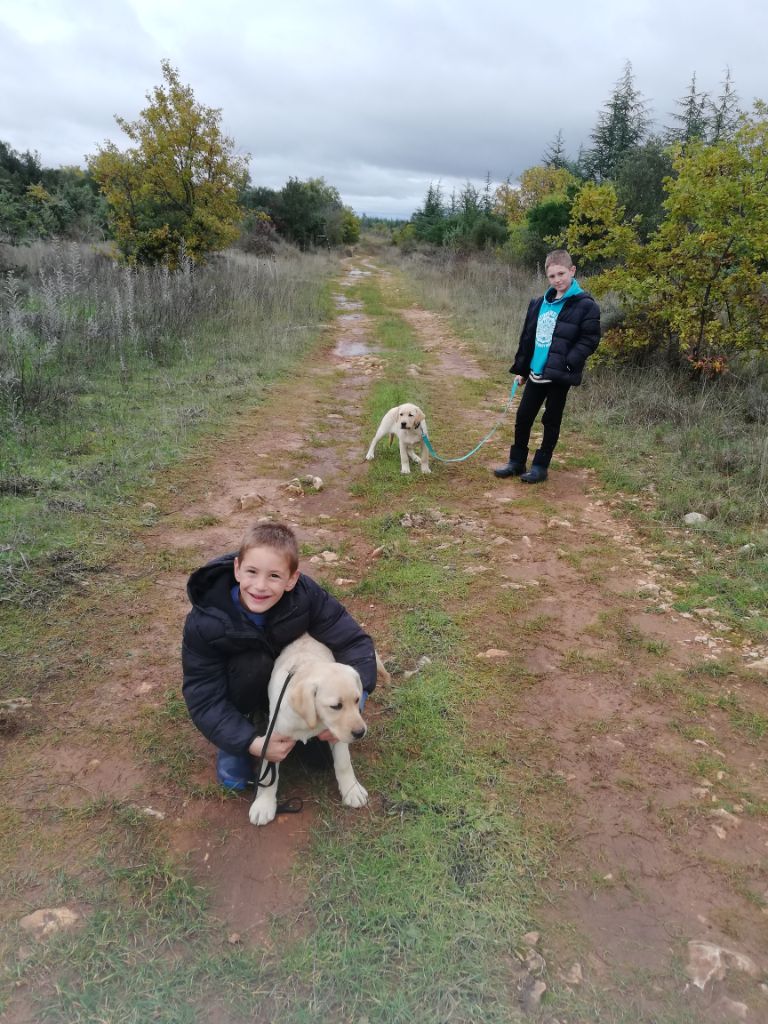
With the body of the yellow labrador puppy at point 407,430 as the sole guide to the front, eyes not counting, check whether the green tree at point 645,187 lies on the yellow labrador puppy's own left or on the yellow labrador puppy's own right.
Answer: on the yellow labrador puppy's own left

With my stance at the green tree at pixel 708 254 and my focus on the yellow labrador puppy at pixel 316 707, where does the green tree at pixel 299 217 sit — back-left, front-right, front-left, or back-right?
back-right

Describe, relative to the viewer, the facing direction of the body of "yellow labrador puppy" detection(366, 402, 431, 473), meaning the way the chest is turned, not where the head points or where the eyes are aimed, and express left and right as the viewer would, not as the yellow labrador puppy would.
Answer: facing the viewer and to the right of the viewer

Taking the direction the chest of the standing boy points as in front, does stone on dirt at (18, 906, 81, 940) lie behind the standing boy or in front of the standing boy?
in front

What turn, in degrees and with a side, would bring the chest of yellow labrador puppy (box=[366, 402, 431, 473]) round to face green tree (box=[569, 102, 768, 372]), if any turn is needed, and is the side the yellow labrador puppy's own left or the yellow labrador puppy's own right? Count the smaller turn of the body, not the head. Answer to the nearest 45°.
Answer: approximately 90° to the yellow labrador puppy's own left

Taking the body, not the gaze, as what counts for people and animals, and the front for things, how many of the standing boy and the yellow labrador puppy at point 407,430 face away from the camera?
0

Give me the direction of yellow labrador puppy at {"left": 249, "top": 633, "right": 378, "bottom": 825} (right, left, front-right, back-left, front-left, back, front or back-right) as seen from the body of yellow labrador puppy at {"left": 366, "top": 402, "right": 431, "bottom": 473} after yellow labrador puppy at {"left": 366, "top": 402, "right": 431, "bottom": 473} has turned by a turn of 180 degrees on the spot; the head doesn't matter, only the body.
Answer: back-left

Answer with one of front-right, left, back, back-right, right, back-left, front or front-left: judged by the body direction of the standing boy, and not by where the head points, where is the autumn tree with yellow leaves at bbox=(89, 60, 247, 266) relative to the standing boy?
right

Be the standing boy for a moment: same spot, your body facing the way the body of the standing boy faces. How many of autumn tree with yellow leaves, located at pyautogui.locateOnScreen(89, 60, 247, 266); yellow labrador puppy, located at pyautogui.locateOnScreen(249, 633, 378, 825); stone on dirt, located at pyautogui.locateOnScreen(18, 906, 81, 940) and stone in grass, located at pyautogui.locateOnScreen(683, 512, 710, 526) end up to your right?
1

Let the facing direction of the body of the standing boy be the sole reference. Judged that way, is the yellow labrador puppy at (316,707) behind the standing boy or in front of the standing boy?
in front

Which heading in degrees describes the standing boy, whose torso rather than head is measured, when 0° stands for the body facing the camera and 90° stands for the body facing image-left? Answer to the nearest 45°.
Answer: approximately 45°

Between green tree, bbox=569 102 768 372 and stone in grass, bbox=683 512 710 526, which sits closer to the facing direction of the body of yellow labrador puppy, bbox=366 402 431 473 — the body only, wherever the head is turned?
the stone in grass

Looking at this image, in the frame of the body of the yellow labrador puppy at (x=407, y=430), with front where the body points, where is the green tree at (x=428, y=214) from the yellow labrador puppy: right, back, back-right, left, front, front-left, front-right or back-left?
back-left
